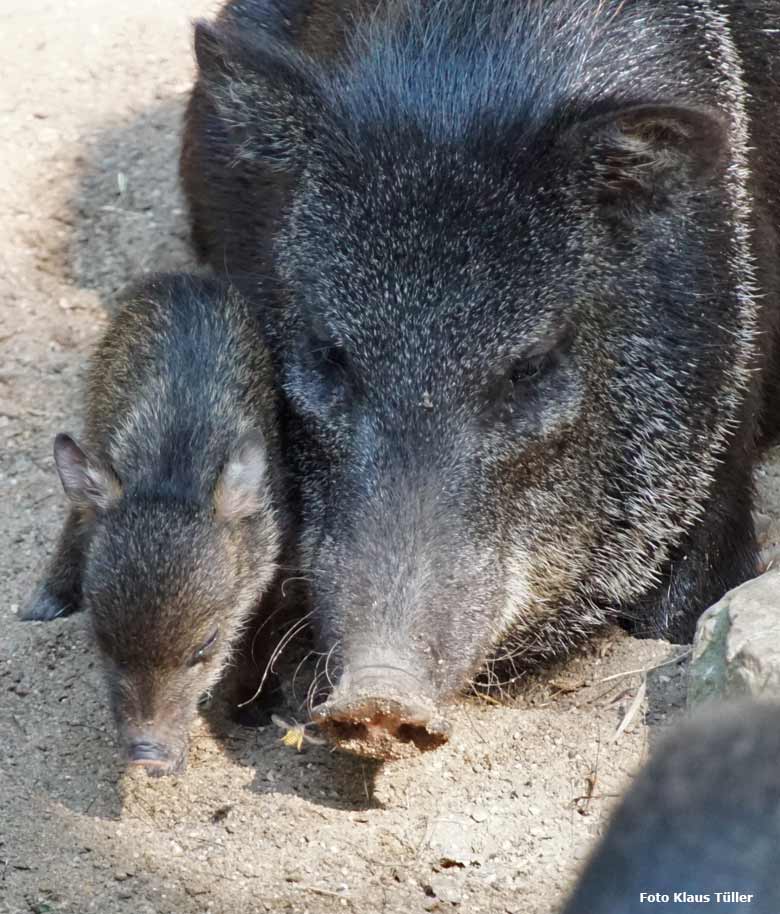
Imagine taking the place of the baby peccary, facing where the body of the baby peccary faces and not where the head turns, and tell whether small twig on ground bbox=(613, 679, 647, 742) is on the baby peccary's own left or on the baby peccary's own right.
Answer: on the baby peccary's own left

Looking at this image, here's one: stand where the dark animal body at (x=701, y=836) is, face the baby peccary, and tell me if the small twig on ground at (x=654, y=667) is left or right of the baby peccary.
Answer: right

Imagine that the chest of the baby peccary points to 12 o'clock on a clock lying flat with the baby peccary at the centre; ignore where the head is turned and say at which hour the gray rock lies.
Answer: The gray rock is roughly at 10 o'clock from the baby peccary.

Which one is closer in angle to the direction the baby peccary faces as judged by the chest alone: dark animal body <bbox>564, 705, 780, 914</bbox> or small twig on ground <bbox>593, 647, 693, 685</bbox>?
the dark animal body

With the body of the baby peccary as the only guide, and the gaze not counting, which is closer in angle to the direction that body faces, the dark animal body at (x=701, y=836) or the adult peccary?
the dark animal body

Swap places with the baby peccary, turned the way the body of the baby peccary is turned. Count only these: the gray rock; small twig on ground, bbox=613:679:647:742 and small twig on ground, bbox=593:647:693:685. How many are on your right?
0

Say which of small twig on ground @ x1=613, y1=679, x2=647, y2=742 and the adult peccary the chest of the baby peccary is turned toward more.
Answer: the small twig on ground

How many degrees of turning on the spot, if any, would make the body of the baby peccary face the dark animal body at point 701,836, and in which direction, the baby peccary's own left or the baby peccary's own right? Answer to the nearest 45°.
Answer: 0° — it already faces it

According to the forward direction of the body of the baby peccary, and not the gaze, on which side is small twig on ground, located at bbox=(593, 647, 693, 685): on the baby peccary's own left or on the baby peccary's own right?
on the baby peccary's own left

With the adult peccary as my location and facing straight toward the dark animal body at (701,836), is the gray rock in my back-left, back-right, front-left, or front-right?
front-left

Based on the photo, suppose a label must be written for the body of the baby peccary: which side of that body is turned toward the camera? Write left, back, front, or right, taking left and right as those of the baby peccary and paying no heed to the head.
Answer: front
